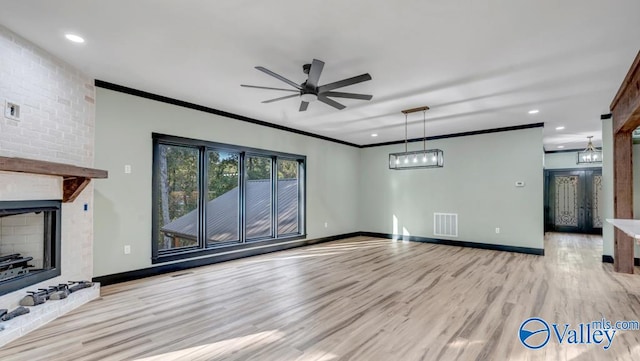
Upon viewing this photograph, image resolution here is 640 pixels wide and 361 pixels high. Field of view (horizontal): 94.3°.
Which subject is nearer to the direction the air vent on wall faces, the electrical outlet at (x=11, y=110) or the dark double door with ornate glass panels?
the electrical outlet

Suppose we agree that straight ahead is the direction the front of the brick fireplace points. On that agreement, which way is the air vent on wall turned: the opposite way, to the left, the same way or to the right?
to the right

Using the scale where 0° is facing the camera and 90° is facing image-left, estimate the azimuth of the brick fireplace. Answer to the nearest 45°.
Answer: approximately 315°

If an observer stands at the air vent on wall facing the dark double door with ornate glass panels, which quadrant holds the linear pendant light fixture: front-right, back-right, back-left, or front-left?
back-right

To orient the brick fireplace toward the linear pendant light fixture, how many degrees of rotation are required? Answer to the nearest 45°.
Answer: approximately 45° to its left

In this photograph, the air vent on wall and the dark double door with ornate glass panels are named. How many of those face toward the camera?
2

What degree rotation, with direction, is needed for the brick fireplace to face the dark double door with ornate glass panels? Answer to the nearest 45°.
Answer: approximately 45° to its left

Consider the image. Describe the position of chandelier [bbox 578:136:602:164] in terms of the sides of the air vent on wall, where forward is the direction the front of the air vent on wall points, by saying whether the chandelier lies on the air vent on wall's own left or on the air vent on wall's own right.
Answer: on the air vent on wall's own left

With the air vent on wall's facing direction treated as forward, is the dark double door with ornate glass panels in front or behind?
behind

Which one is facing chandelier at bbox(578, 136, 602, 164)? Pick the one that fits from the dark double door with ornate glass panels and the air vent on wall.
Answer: the dark double door with ornate glass panels

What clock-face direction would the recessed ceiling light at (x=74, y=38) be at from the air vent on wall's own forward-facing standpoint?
The recessed ceiling light is roughly at 1 o'clock from the air vent on wall.

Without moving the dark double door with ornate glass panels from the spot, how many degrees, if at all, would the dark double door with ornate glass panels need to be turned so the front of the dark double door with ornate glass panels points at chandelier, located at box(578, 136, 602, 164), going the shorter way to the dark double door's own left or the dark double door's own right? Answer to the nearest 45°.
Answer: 0° — it already faces it
